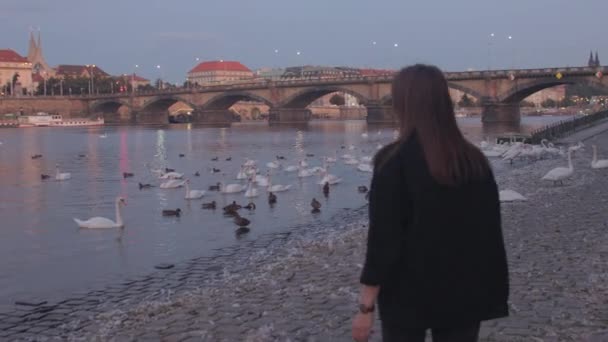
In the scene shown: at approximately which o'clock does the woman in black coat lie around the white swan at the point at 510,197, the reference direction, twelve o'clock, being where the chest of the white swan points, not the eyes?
The woman in black coat is roughly at 9 o'clock from the white swan.

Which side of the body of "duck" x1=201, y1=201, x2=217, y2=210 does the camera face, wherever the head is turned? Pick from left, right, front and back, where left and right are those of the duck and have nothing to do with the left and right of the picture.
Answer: right

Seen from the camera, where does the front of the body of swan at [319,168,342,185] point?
to the viewer's left

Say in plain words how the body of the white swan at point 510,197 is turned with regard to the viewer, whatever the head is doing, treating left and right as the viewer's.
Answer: facing to the left of the viewer

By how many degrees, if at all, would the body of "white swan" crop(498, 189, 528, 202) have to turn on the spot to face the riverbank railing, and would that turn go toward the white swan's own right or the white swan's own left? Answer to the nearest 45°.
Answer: approximately 90° to the white swan's own right

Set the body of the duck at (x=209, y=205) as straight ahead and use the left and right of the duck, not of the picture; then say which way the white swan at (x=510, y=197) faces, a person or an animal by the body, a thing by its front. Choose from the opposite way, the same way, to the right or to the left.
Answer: the opposite way

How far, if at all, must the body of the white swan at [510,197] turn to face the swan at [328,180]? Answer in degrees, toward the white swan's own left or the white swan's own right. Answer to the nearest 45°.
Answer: approximately 45° to the white swan's own right

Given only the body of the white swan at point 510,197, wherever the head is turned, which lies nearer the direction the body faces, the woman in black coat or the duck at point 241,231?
the duck

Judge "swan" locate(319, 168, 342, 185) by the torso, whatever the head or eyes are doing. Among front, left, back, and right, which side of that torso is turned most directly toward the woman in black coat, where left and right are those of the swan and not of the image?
left

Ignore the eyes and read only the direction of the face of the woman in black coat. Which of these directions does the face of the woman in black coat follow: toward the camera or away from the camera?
away from the camera
